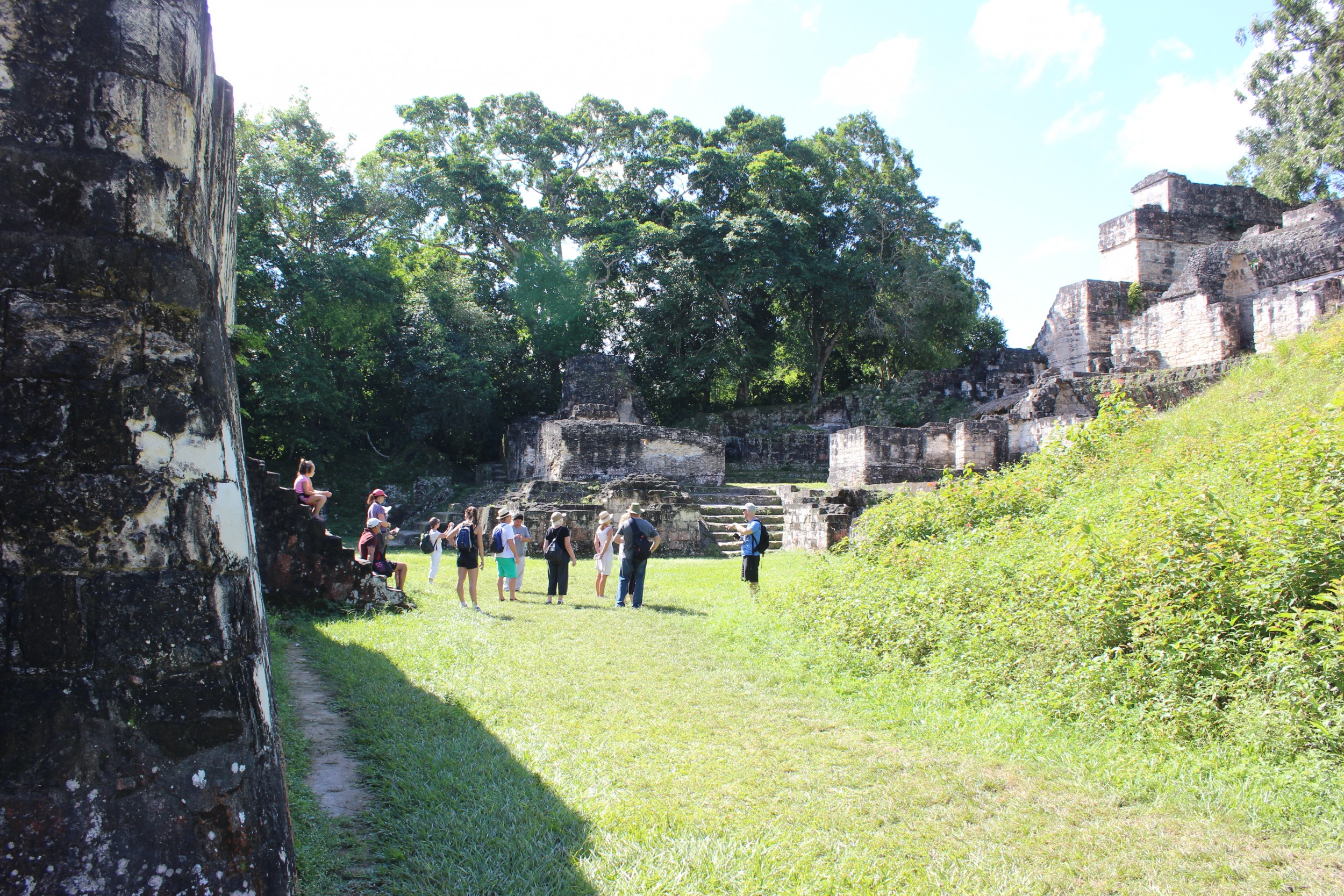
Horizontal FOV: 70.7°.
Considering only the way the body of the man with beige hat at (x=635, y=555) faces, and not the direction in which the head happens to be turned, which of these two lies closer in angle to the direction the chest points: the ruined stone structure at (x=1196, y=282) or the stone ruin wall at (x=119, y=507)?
the ruined stone structure

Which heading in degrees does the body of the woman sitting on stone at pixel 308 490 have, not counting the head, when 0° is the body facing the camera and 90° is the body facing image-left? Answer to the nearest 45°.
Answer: approximately 270°

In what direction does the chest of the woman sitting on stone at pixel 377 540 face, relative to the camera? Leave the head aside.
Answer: to the viewer's right

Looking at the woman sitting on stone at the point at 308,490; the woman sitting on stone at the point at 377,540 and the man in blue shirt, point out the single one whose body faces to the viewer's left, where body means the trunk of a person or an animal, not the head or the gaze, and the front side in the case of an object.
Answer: the man in blue shirt

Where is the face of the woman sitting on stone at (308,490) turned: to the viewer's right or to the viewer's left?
to the viewer's right

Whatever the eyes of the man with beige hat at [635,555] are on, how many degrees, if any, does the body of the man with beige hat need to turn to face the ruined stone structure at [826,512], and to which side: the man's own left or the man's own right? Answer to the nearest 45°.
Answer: approximately 45° to the man's own right

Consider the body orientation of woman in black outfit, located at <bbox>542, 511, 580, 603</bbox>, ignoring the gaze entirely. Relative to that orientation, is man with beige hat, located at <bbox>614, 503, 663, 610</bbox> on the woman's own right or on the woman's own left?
on the woman's own right

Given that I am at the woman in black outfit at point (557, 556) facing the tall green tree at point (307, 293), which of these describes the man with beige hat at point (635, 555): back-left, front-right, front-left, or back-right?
back-right

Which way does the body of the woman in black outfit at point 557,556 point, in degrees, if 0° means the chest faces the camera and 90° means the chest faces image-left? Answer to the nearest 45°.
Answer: approximately 180°

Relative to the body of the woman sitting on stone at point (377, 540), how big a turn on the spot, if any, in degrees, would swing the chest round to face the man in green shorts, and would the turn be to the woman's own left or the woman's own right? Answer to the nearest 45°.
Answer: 0° — they already face them

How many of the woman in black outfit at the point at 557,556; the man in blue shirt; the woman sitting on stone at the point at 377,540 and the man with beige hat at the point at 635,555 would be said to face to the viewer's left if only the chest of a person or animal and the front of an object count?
1

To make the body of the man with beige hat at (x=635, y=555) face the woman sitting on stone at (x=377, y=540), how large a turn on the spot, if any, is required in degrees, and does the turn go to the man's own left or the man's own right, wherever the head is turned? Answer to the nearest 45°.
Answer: approximately 90° to the man's own left

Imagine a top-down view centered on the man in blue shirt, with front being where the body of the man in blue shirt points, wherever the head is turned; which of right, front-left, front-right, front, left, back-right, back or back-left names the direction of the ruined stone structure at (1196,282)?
back-right

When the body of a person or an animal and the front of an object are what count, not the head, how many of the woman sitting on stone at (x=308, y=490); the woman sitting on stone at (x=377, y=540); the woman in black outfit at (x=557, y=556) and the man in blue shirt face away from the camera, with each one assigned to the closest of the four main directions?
1

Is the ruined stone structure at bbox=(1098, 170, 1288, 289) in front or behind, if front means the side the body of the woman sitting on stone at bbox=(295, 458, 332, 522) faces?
in front

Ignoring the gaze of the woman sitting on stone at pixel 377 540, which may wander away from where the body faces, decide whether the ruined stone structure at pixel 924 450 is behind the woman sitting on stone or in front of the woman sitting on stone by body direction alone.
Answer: in front

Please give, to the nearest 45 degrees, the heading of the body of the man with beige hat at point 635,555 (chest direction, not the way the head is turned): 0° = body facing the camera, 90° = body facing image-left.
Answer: approximately 180°

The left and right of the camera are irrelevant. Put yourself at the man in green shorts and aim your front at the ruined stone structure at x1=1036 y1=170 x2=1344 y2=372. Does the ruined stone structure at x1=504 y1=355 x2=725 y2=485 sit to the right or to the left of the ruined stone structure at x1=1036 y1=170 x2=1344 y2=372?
left
